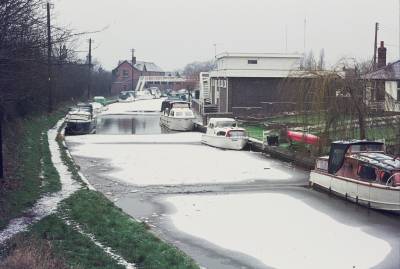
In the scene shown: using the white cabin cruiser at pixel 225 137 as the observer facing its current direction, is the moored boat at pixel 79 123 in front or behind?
behind

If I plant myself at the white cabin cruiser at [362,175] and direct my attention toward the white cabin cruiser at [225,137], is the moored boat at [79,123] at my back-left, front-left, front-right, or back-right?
front-left

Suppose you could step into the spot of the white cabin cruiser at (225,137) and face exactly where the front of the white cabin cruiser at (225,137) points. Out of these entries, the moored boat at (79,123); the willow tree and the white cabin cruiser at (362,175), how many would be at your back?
1

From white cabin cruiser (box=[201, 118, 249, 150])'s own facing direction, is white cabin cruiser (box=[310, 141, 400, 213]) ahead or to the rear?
ahead

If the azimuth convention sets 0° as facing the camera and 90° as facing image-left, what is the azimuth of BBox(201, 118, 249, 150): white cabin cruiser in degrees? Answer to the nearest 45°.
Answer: approximately 315°

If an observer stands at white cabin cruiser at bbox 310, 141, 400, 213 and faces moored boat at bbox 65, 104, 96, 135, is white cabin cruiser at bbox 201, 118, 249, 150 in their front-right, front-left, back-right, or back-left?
front-right

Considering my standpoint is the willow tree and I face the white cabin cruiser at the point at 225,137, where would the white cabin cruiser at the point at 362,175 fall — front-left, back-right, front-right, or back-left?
back-left

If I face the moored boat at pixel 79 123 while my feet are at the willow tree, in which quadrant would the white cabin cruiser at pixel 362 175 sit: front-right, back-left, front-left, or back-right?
back-left
